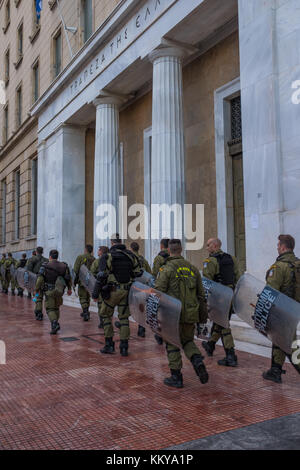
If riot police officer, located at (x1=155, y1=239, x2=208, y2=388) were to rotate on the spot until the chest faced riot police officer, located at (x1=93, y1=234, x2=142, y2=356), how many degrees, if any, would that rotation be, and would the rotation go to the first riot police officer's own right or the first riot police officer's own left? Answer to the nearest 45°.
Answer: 0° — they already face them

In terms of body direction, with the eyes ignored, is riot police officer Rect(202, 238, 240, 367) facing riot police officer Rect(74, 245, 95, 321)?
yes

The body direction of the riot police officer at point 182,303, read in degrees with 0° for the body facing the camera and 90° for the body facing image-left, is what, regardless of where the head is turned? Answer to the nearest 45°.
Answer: approximately 135°

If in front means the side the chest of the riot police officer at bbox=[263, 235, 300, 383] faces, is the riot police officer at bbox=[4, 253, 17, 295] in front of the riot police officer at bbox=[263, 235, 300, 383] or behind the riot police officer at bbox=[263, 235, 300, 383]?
in front

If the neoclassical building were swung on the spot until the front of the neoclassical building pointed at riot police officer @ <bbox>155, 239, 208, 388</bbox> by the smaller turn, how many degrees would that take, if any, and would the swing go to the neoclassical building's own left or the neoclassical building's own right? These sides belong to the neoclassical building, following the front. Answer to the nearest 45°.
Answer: approximately 45° to the neoclassical building's own left

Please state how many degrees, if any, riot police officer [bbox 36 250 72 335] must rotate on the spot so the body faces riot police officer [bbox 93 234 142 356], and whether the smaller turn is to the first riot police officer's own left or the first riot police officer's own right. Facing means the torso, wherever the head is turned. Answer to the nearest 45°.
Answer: approximately 180°

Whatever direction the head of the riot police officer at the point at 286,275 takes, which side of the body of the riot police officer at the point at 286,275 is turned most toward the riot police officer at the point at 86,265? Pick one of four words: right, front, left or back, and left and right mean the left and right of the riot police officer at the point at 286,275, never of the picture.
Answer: front

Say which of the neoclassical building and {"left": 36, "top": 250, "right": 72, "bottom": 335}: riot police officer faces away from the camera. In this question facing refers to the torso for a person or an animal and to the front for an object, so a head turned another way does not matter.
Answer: the riot police officer

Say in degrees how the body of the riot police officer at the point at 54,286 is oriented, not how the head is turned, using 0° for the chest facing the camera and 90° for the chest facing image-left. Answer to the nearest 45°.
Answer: approximately 180°

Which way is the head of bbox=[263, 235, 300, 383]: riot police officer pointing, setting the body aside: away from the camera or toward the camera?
away from the camera

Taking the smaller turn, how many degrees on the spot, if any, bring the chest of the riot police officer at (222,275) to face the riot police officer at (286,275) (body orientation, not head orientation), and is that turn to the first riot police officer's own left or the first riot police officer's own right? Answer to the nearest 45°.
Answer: approximately 180°

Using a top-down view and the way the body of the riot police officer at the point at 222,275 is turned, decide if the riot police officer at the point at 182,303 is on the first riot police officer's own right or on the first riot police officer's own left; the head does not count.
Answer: on the first riot police officer's own left

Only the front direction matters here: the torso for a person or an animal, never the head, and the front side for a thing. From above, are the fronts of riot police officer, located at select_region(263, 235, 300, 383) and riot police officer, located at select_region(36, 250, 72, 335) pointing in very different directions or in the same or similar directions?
same or similar directions

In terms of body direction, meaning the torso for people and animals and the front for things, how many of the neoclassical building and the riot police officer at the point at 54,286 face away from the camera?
1

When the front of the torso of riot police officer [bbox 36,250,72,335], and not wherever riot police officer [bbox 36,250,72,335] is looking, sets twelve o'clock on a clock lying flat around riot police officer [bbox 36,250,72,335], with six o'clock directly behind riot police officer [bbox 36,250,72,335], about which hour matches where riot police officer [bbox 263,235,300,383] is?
riot police officer [bbox 263,235,300,383] is roughly at 5 o'clock from riot police officer [bbox 36,250,72,335].

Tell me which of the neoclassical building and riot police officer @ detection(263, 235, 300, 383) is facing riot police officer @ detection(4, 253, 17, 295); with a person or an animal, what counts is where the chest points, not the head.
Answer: riot police officer @ detection(263, 235, 300, 383)

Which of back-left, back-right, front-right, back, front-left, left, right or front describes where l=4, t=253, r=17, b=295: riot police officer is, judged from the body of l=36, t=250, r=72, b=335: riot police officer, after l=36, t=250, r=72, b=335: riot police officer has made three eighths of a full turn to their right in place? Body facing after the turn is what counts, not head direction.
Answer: back-left

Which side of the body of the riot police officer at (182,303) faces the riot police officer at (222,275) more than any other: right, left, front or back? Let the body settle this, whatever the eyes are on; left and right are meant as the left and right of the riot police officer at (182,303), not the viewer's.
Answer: right
